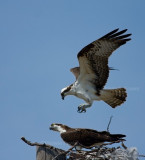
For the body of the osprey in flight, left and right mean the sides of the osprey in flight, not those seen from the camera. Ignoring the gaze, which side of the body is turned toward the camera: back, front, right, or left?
left

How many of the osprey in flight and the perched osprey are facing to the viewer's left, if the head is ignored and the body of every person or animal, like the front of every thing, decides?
2

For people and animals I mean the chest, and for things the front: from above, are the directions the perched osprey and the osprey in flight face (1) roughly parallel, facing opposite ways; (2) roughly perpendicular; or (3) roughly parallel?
roughly parallel

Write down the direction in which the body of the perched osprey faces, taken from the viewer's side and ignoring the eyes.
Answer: to the viewer's left
